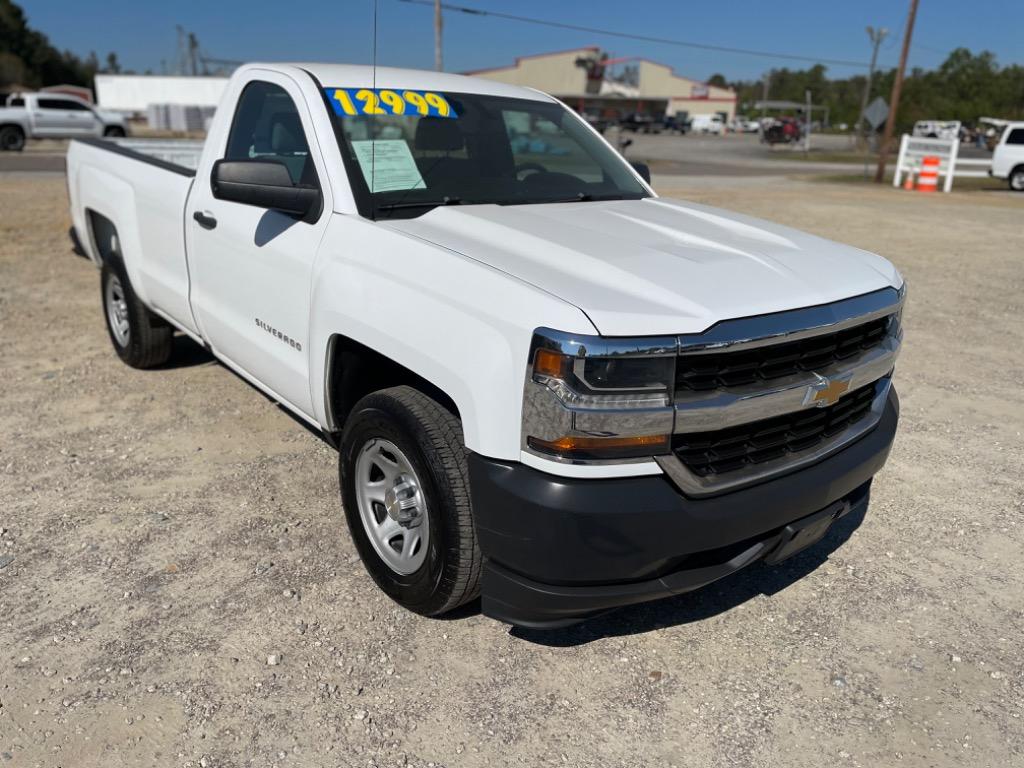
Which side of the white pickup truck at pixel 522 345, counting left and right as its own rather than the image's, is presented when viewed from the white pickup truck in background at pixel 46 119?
back

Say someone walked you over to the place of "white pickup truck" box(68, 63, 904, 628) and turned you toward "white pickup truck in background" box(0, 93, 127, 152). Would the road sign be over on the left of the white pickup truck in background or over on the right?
right

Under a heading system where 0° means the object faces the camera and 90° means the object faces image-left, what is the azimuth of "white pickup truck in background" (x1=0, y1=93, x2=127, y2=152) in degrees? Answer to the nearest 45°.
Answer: approximately 270°

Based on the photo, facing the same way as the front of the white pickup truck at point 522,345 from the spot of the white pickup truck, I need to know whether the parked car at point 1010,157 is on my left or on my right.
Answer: on my left

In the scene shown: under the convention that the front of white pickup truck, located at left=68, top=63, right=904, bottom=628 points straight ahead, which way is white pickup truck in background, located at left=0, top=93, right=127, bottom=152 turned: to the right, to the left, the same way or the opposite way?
to the left
